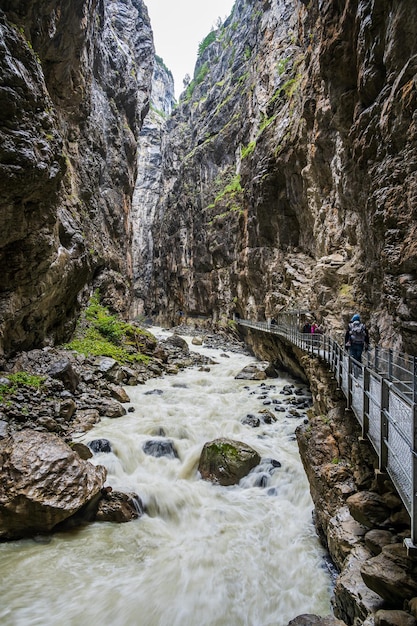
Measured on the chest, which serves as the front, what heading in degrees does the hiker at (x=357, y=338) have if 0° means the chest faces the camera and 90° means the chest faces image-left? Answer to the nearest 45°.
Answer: approximately 180°

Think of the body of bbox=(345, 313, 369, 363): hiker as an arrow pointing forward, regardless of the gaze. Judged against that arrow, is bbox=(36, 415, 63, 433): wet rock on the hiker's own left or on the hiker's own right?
on the hiker's own left

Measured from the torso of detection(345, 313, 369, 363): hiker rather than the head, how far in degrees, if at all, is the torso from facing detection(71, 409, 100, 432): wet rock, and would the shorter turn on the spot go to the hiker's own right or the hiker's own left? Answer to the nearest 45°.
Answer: approximately 90° to the hiker's own left

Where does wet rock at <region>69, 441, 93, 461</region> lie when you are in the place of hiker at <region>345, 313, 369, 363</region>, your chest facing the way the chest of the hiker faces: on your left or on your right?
on your left

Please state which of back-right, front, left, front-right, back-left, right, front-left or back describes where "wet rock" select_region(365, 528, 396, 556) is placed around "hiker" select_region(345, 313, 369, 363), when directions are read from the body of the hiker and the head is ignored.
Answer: back

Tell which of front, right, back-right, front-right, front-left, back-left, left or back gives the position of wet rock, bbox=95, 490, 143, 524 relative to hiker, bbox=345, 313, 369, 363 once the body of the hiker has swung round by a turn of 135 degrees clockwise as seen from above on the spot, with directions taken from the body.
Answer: right

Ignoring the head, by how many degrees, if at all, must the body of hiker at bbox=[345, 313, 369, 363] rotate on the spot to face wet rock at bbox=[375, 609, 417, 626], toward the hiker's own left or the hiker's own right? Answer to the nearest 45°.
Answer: approximately 180°

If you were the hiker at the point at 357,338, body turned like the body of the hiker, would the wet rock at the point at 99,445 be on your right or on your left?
on your left

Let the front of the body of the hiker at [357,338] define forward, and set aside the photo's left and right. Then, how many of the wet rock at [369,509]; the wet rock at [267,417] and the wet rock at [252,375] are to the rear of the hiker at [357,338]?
1

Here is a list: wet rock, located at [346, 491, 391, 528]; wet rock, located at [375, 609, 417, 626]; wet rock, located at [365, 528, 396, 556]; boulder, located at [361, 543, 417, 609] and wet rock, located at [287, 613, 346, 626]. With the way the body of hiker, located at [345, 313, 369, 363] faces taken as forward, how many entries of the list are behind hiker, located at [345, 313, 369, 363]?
5

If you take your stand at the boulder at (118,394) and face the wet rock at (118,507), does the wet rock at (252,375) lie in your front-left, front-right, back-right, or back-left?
back-left

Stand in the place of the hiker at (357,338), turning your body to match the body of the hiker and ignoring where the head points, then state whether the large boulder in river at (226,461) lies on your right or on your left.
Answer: on your left

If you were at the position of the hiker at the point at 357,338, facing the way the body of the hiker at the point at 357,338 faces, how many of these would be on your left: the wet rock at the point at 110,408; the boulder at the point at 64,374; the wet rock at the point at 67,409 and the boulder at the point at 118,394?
4

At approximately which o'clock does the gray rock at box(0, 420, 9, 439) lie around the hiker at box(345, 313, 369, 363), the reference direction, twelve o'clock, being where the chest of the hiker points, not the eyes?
The gray rock is roughly at 8 o'clock from the hiker.

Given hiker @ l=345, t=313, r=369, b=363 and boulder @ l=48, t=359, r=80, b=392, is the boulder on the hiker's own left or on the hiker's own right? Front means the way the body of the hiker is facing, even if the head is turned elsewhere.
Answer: on the hiker's own left

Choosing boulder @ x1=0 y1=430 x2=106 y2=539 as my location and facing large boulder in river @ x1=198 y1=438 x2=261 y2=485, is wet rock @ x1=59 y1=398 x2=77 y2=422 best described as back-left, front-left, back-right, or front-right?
front-left
